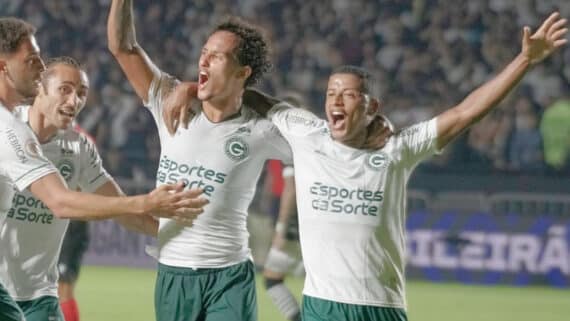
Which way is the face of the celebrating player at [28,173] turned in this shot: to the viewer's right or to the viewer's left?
to the viewer's right

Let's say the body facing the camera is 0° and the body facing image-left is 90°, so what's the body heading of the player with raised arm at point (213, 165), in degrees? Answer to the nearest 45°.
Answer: approximately 45°

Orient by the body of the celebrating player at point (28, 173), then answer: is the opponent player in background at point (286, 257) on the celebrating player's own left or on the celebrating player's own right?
on the celebrating player's own left

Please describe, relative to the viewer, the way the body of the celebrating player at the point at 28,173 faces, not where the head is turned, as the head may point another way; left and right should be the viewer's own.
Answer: facing to the right of the viewer

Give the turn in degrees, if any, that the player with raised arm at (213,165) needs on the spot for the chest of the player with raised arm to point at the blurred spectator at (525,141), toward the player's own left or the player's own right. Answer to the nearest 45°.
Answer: approximately 180°
